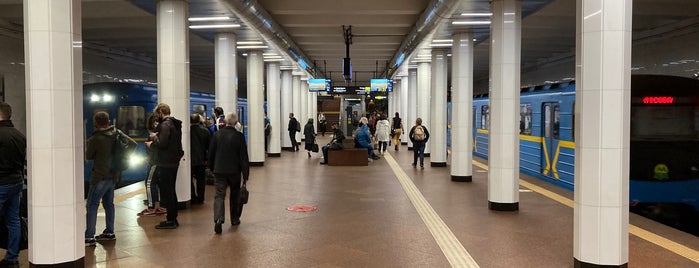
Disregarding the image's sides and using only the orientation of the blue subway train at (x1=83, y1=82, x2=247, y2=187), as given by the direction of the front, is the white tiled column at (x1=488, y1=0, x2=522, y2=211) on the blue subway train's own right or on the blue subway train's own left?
on the blue subway train's own left

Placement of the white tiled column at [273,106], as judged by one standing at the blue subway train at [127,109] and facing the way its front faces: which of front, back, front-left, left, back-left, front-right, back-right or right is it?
back

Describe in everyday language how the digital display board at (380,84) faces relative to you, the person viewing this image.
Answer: facing the viewer

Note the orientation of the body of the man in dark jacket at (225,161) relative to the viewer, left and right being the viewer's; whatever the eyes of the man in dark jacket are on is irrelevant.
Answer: facing away from the viewer

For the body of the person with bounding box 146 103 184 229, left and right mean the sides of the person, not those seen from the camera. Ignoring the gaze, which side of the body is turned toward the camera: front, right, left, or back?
left

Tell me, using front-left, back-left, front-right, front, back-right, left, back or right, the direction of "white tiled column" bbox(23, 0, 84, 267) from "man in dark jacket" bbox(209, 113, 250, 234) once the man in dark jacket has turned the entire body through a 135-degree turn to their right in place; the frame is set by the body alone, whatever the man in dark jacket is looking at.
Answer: right

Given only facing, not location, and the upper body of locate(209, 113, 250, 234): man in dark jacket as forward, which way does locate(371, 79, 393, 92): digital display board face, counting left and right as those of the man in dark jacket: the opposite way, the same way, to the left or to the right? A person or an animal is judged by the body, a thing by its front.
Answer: the opposite way

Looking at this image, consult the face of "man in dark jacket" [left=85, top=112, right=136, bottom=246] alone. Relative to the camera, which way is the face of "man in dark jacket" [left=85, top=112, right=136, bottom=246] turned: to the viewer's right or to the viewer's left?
to the viewer's right

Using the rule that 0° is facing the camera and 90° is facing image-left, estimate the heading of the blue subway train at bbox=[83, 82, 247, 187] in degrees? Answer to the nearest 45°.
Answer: approximately 45°

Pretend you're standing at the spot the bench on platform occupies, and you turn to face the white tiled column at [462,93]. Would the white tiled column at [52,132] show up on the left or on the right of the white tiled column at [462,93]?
right
